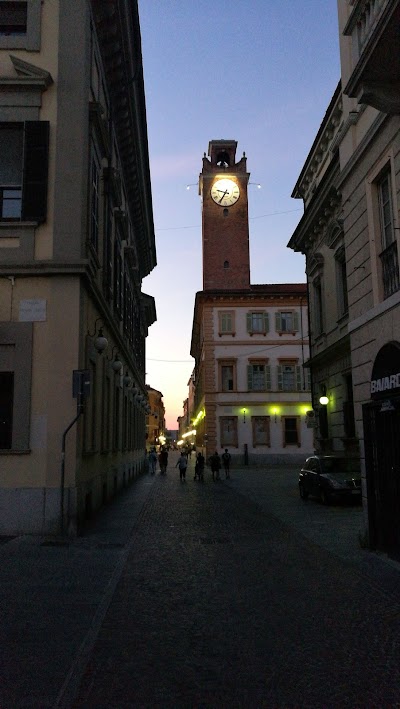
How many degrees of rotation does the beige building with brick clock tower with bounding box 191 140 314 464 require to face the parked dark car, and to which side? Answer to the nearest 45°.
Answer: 0° — it already faces it

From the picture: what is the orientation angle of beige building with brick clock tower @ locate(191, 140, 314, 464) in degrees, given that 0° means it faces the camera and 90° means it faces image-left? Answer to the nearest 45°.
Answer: approximately 0°
